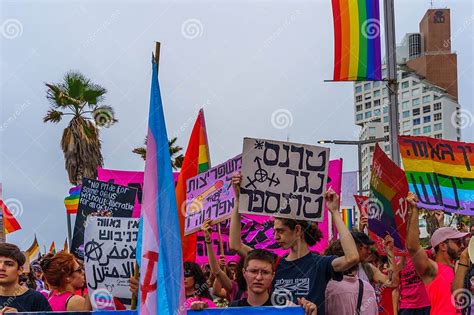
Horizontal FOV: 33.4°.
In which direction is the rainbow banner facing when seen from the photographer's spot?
facing the viewer

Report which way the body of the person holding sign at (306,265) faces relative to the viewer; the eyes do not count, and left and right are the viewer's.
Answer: facing the viewer and to the left of the viewer

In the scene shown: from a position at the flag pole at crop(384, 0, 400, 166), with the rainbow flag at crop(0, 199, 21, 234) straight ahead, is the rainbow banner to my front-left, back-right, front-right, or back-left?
back-left

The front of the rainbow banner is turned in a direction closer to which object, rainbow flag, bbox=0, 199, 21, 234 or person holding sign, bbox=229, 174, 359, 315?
the person holding sign

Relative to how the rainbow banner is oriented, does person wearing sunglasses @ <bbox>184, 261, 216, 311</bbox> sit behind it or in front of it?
in front

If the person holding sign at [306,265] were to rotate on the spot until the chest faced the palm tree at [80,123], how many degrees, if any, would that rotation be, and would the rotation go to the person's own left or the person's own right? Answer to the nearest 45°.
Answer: approximately 135° to the person's own right

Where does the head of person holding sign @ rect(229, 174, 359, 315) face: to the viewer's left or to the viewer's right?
to the viewer's left

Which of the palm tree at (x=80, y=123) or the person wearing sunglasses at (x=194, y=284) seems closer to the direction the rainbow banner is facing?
the person wearing sunglasses

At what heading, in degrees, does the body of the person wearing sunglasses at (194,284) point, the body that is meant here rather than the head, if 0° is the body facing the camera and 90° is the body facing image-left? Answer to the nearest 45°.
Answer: approximately 45°

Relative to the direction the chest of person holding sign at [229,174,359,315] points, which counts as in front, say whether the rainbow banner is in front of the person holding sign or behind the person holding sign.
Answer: behind

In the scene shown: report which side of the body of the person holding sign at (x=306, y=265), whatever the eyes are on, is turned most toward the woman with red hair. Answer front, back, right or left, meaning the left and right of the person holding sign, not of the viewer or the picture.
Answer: right

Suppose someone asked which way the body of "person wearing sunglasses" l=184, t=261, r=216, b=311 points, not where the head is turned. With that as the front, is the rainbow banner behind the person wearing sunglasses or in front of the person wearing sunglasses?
behind

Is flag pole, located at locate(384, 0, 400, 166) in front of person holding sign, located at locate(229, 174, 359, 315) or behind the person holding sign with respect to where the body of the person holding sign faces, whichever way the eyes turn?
behind
